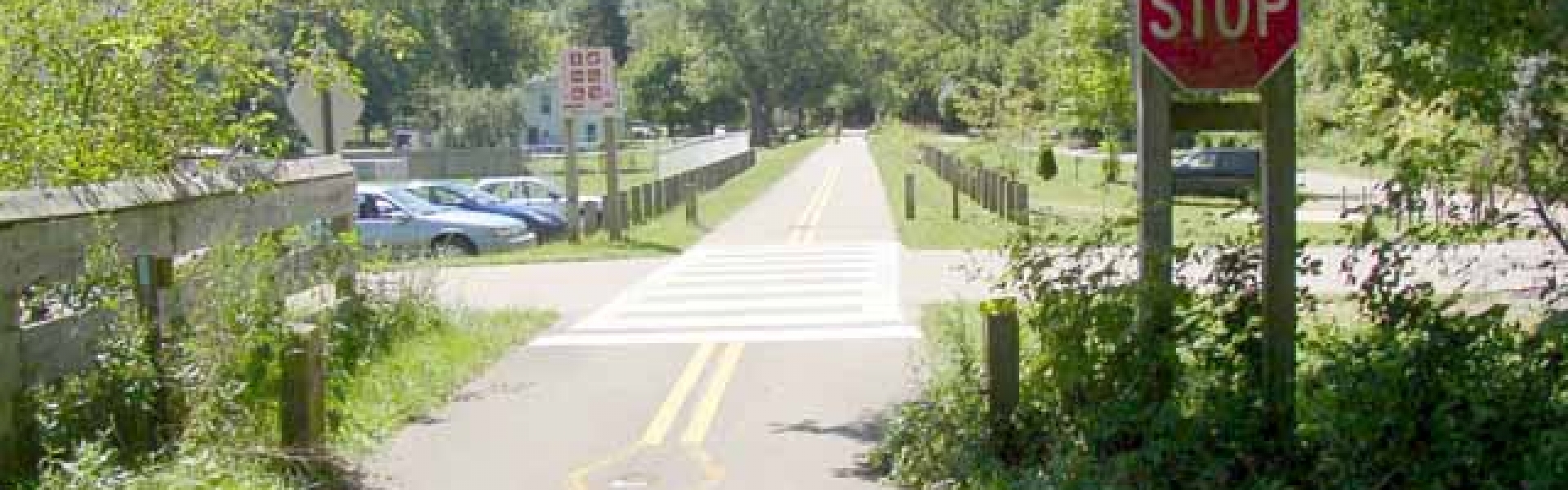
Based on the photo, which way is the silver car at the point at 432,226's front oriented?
to the viewer's right

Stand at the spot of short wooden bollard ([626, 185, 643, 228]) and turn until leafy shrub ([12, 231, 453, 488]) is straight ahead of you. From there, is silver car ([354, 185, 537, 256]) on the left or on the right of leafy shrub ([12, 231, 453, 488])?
right

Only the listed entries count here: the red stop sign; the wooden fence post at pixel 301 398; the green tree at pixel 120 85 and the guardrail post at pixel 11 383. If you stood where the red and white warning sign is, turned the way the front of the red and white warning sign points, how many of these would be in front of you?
4

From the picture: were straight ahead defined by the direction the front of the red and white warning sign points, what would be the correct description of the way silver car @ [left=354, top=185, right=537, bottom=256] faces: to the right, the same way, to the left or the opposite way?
to the left

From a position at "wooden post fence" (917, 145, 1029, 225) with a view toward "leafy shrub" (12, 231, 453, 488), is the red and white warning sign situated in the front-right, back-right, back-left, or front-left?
front-right

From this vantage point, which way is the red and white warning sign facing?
toward the camera

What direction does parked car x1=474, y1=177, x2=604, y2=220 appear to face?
to the viewer's right

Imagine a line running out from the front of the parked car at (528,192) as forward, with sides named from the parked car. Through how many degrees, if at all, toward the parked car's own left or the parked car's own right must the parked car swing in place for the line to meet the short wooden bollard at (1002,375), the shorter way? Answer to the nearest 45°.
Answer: approximately 90° to the parked car's own right

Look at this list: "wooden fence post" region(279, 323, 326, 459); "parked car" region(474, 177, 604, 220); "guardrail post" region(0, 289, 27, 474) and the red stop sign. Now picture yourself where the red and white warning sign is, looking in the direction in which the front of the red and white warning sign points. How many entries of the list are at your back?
1
